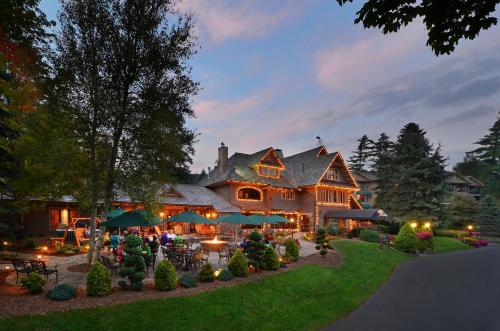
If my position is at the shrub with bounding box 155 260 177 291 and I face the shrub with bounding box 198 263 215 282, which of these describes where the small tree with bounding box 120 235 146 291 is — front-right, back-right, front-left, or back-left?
back-left

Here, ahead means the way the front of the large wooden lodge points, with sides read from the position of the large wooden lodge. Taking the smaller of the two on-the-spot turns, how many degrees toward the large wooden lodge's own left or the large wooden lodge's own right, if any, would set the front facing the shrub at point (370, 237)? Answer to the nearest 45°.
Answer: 0° — it already faces it

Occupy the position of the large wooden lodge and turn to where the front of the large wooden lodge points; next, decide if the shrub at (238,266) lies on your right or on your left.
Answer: on your right

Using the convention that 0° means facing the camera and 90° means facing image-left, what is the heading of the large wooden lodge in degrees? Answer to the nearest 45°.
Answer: approximately 315°

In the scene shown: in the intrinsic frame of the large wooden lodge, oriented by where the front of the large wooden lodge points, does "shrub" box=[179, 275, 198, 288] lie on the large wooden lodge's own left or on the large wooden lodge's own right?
on the large wooden lodge's own right

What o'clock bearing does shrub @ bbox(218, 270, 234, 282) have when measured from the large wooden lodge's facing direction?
The shrub is roughly at 2 o'clock from the large wooden lodge.

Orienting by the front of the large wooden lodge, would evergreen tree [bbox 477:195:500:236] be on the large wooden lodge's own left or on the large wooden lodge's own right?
on the large wooden lodge's own left
